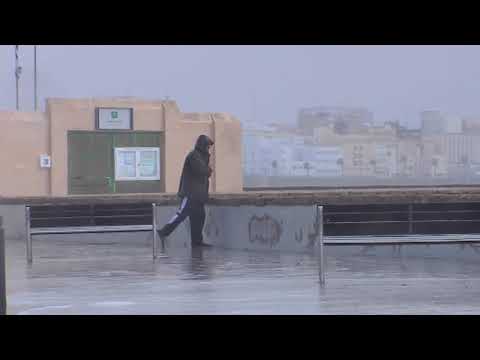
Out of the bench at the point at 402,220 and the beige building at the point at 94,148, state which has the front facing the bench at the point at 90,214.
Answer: the beige building

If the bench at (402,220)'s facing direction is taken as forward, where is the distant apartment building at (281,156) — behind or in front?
behind

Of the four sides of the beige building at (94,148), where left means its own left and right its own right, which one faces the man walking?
front

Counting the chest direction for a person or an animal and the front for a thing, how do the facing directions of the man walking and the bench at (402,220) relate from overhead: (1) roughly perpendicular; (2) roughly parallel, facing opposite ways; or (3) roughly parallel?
roughly perpendicular

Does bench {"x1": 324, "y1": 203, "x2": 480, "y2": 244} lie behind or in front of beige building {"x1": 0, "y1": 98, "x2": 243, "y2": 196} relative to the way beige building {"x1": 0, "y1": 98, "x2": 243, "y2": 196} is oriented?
in front

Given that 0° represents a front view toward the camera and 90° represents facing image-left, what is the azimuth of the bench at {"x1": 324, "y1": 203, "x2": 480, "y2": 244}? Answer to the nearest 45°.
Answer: approximately 0°

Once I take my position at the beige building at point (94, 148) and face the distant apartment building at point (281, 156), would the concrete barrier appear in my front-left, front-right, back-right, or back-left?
back-right
